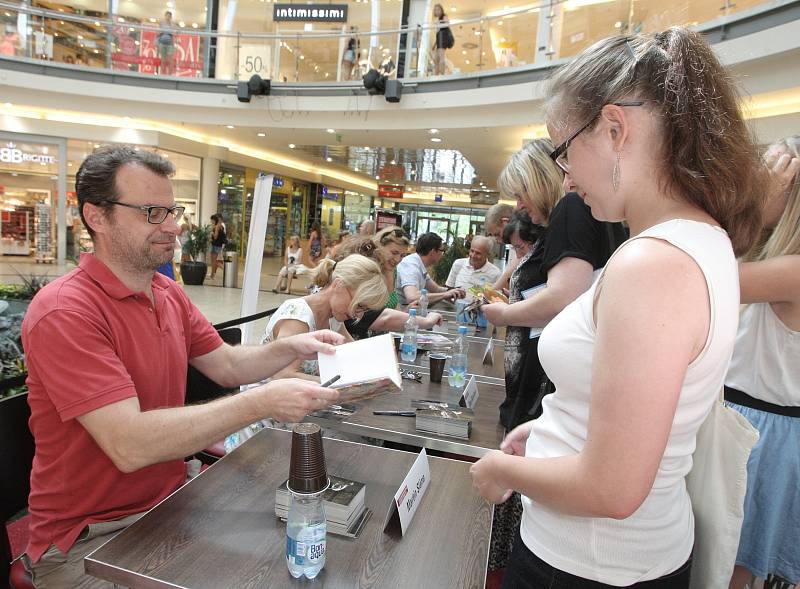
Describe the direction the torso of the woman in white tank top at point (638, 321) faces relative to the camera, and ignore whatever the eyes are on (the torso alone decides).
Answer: to the viewer's left

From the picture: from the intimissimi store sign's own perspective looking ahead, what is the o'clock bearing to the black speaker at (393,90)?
The black speaker is roughly at 11 o'clock from the intimissimi store sign.

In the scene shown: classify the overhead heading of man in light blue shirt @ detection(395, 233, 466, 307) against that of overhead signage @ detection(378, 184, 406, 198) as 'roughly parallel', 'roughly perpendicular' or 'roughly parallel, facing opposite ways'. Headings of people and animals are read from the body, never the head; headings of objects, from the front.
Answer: roughly perpendicular

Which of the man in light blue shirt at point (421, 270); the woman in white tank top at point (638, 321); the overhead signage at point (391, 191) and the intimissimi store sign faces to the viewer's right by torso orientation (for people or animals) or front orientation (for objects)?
the man in light blue shirt

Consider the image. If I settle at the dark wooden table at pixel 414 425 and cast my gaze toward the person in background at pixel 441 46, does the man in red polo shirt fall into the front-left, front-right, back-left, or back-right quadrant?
back-left

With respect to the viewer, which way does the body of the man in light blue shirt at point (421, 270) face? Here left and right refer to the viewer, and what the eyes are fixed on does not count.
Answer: facing to the right of the viewer

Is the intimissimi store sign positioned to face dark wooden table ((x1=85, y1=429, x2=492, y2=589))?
yes

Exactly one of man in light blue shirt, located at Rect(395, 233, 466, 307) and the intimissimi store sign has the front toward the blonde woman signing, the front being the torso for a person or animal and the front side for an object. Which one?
the intimissimi store sign

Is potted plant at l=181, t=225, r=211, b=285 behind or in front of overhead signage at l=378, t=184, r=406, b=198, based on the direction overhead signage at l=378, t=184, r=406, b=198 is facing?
in front

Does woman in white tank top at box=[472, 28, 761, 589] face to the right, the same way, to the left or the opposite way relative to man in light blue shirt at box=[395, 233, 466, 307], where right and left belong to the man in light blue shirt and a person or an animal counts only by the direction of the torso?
the opposite way

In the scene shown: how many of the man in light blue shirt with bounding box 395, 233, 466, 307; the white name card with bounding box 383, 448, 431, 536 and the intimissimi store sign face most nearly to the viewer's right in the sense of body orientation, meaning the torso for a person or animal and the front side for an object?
2

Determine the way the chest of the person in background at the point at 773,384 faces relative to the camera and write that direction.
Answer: to the viewer's left

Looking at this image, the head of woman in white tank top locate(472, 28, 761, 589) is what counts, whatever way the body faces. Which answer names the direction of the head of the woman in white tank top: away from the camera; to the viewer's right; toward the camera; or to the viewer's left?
to the viewer's left

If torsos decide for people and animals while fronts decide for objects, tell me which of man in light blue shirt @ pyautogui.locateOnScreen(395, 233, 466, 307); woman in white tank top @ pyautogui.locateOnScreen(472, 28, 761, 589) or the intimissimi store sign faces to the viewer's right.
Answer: the man in light blue shirt
